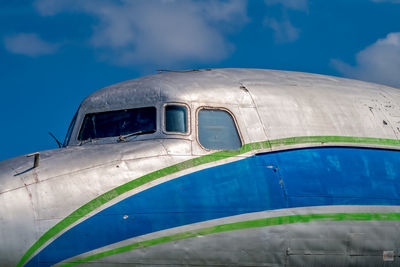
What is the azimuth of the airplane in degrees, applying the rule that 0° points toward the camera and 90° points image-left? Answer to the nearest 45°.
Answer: approximately 45°
